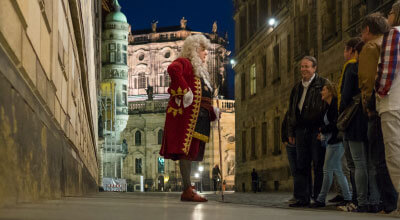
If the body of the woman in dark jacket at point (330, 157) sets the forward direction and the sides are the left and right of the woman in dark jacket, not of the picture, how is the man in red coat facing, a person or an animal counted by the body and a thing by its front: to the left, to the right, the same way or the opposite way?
the opposite way

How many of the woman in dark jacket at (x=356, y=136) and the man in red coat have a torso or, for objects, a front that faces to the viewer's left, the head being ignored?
1

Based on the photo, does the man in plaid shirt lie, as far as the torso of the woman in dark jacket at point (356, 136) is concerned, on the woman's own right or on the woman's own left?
on the woman's own left

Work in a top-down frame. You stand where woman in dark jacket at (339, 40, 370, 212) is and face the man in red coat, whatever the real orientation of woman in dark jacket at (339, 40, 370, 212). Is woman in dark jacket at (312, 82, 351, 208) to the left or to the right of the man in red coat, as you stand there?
right

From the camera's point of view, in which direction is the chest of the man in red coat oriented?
to the viewer's right

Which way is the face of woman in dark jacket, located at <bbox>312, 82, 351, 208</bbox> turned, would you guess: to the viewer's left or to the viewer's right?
to the viewer's left

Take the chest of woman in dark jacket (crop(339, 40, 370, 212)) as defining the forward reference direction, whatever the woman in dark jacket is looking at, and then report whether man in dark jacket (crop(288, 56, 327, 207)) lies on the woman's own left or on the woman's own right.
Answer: on the woman's own right

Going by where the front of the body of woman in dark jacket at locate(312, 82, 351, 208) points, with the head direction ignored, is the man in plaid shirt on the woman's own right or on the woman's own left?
on the woman's own left

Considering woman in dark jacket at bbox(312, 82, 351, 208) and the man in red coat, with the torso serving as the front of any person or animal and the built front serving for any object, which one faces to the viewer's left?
the woman in dark jacket

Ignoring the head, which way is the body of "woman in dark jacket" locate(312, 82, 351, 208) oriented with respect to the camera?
to the viewer's left

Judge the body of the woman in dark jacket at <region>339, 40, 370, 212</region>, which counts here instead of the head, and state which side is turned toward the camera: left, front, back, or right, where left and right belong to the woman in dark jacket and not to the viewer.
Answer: left
